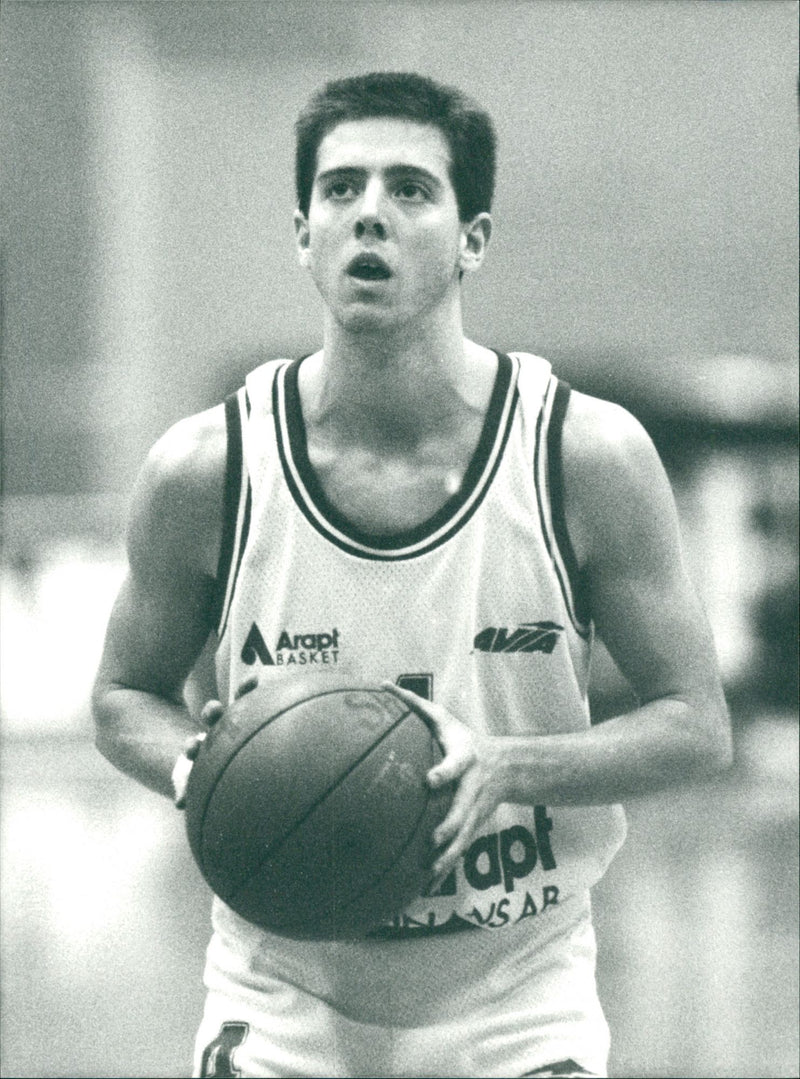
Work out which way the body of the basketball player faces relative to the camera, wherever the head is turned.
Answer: toward the camera
